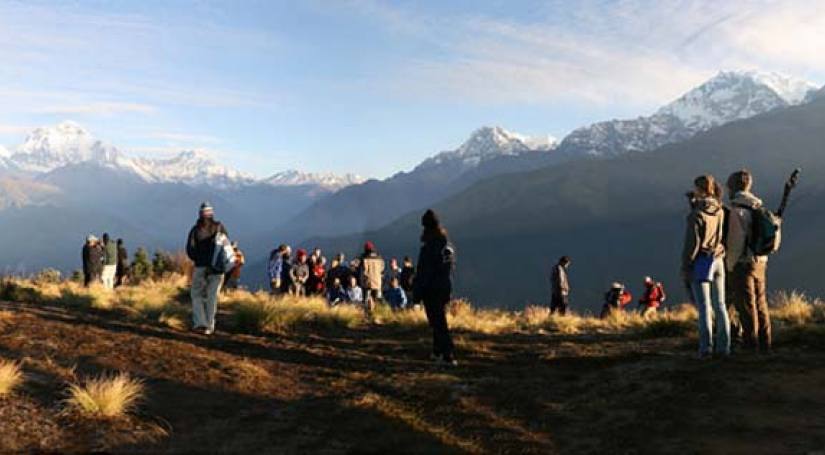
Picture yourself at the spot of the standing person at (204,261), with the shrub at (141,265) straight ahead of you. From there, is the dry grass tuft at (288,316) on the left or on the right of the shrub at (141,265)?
right

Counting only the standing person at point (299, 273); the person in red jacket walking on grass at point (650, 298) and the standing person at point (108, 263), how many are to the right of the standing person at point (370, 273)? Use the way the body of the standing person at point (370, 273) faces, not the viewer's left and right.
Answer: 1

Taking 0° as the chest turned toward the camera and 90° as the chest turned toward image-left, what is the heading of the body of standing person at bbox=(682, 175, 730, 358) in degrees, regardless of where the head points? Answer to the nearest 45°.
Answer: approximately 180°

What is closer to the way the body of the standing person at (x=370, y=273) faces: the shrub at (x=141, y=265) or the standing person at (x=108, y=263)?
the shrub

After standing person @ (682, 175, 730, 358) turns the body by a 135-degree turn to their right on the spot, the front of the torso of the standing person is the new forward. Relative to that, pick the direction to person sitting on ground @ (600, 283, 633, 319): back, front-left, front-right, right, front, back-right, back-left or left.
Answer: back-left

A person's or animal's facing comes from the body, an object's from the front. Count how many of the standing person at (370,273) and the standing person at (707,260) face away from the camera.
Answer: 2

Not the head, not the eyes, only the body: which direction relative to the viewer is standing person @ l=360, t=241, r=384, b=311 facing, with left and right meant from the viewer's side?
facing away from the viewer

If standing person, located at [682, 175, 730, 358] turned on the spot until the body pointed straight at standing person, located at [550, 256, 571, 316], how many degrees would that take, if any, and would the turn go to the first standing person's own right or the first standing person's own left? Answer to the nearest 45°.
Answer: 0° — they already face them

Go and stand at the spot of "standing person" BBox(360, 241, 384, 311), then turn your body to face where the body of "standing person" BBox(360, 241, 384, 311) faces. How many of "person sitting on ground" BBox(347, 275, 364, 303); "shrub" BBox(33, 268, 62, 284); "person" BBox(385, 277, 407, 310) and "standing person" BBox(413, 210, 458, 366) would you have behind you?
1

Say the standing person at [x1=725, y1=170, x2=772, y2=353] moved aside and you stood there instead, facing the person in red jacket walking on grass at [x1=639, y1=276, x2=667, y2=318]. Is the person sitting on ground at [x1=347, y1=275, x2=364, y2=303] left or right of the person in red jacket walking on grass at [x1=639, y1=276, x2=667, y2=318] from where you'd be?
left

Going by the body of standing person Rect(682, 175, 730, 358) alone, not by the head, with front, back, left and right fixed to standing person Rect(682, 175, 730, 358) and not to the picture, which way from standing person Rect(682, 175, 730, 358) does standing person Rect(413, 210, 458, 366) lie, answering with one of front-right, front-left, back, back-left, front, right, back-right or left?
left

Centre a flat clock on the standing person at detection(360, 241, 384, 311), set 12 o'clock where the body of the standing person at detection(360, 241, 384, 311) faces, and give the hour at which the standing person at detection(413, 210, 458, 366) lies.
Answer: the standing person at detection(413, 210, 458, 366) is roughly at 6 o'clock from the standing person at detection(360, 241, 384, 311).

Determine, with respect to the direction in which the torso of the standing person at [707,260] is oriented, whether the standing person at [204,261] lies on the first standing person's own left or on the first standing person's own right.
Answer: on the first standing person's own left
